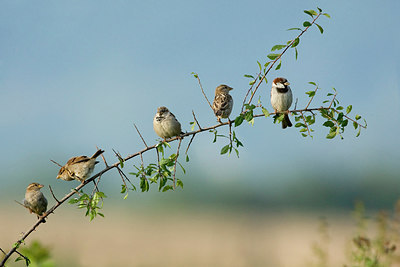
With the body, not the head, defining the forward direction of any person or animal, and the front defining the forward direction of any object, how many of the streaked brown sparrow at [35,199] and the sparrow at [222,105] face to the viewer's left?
0

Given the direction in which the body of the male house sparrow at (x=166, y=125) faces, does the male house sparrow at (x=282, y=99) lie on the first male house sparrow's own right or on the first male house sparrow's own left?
on the first male house sparrow's own left

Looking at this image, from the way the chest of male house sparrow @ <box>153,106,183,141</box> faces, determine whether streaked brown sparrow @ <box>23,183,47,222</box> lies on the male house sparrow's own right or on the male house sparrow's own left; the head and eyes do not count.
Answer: on the male house sparrow's own right

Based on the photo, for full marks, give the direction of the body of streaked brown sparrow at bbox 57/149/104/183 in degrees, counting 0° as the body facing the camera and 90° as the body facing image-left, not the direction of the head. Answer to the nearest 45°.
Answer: approximately 90°

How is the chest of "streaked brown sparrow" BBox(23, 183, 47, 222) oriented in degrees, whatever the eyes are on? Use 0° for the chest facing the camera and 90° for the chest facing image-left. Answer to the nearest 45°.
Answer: approximately 315°

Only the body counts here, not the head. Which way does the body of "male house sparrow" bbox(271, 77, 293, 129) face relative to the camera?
toward the camera

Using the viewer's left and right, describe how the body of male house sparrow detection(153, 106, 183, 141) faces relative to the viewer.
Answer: facing the viewer and to the left of the viewer
